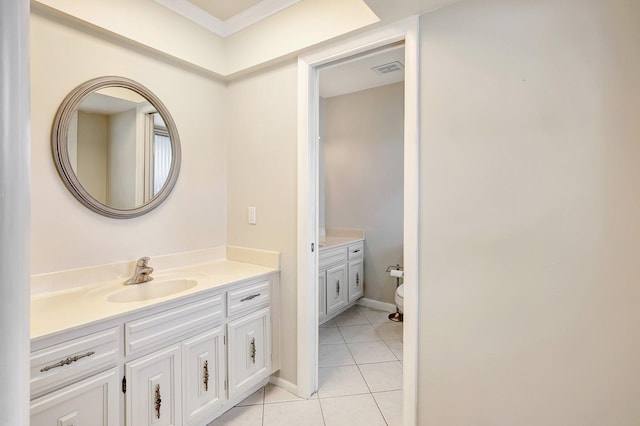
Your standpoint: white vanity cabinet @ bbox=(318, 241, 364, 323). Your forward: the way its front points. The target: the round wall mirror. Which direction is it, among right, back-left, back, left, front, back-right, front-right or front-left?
right

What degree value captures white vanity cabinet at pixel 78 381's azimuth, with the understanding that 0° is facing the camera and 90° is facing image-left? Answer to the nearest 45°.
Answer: approximately 315°

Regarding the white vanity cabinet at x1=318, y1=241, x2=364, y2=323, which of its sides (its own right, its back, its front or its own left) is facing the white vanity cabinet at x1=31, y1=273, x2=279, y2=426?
right

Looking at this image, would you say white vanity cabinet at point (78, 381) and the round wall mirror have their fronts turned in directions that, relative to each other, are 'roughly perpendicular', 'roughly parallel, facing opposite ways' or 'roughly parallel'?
roughly parallel

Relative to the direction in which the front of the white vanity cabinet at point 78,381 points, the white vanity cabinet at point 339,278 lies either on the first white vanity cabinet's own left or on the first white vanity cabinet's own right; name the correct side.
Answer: on the first white vanity cabinet's own left

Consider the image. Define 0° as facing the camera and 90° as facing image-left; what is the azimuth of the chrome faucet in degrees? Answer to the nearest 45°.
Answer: approximately 315°

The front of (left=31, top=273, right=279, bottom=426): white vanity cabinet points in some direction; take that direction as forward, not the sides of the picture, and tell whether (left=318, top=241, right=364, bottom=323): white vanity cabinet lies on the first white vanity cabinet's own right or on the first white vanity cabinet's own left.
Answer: on the first white vanity cabinet's own left

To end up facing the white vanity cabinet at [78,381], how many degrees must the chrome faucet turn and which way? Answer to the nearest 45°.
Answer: approximately 45° to its right

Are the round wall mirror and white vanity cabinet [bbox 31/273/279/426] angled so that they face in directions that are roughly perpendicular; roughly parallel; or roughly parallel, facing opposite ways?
roughly parallel

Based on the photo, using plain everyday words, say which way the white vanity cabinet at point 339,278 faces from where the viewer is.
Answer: facing the viewer and to the right of the viewer

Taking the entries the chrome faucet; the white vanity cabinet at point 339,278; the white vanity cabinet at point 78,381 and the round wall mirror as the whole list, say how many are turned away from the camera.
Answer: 0
